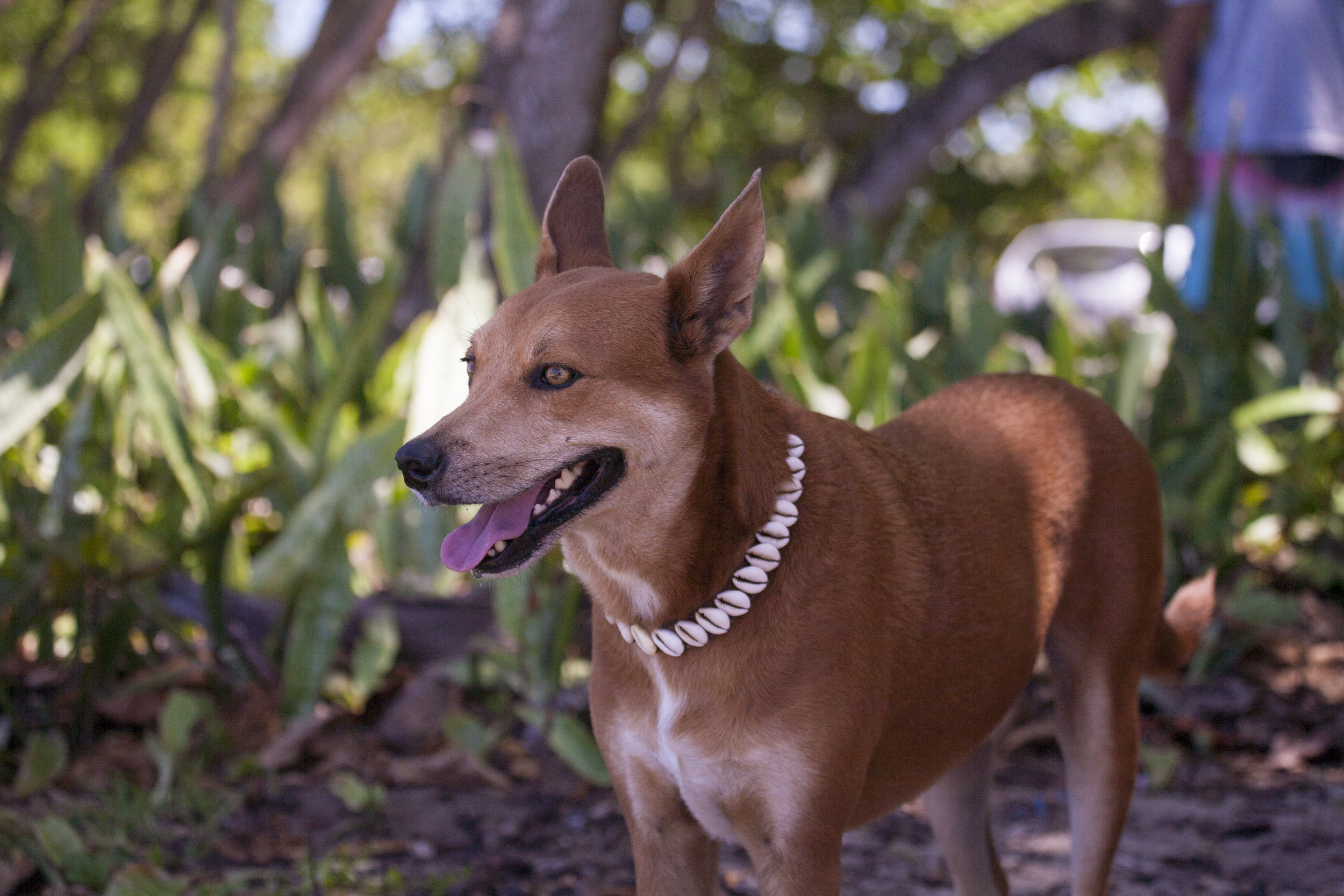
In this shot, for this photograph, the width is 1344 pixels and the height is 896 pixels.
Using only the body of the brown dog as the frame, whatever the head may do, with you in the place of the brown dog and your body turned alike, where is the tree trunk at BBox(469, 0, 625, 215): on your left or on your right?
on your right

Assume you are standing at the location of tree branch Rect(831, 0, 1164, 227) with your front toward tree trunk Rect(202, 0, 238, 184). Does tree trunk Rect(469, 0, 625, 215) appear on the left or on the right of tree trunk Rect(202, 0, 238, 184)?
left

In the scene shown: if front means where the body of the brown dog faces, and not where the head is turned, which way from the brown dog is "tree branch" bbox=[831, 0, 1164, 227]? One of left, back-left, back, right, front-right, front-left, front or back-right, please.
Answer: back-right

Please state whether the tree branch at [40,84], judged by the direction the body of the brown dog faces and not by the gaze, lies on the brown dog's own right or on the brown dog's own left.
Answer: on the brown dog's own right

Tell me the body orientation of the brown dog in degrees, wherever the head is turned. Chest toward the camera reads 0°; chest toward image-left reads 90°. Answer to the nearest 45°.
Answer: approximately 45°
